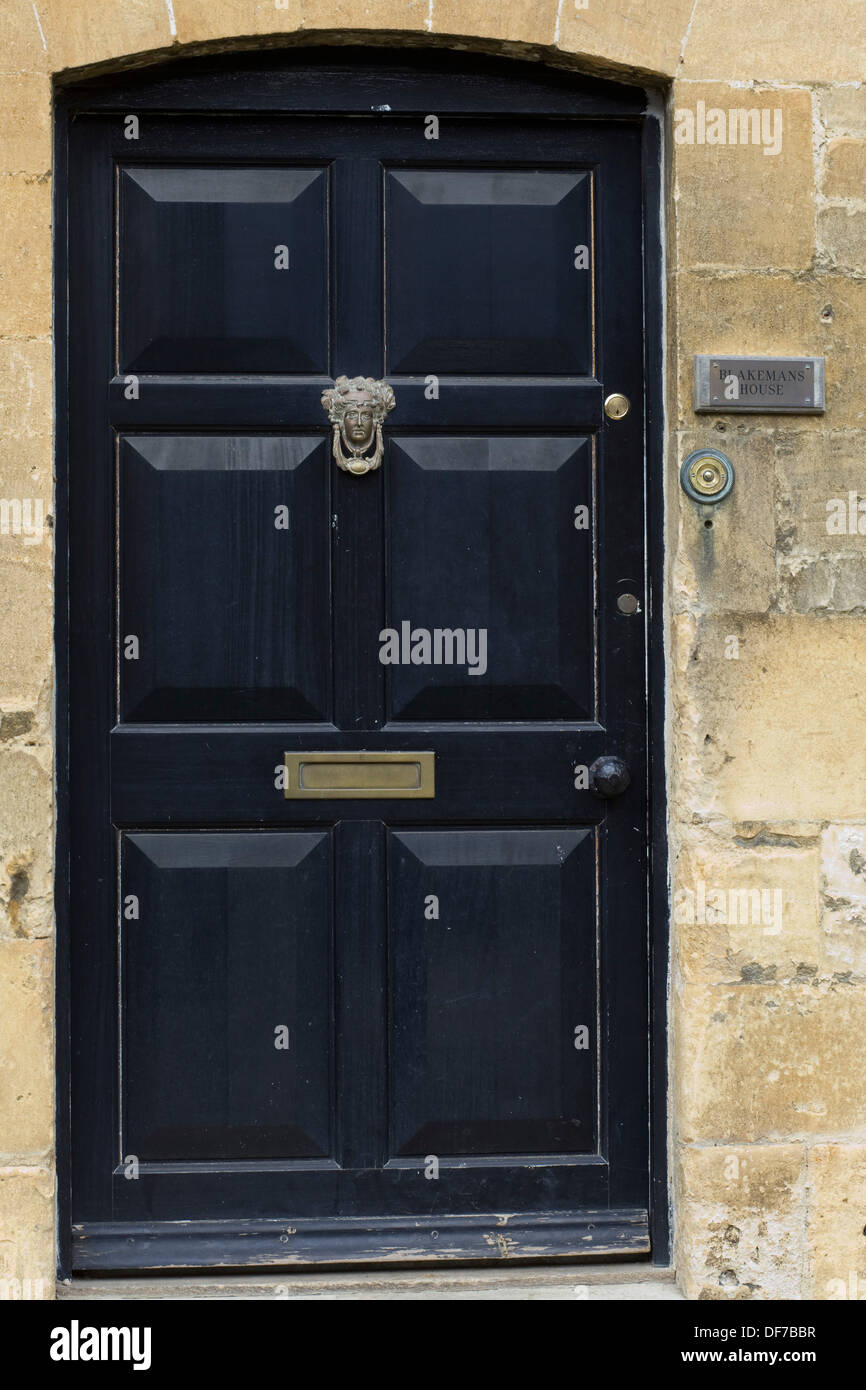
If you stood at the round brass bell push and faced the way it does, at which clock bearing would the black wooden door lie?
The black wooden door is roughly at 3 o'clock from the round brass bell push.

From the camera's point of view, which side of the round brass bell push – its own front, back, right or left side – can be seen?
front
